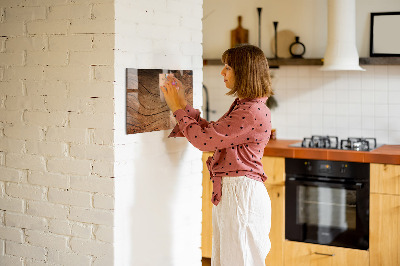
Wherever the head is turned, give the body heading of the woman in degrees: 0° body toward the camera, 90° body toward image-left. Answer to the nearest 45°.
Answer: approximately 90°

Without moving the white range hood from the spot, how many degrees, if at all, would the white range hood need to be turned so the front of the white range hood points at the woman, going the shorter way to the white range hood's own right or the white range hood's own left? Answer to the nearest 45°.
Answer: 0° — it already faces them

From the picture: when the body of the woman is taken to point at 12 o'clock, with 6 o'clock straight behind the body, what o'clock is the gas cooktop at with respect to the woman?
The gas cooktop is roughly at 4 o'clock from the woman.

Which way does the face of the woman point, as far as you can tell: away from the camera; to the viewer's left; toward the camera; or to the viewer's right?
to the viewer's left

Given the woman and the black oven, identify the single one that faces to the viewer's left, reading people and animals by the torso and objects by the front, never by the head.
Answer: the woman

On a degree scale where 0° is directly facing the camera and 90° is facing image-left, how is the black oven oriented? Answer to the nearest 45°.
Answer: approximately 0°

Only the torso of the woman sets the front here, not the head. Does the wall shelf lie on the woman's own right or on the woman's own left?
on the woman's own right

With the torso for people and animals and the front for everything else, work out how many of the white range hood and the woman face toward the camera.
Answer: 1

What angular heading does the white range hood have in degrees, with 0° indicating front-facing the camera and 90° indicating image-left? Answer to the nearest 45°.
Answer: approximately 0°

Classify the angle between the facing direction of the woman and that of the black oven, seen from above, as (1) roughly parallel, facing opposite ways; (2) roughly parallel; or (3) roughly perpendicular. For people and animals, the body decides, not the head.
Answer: roughly perpendicular
